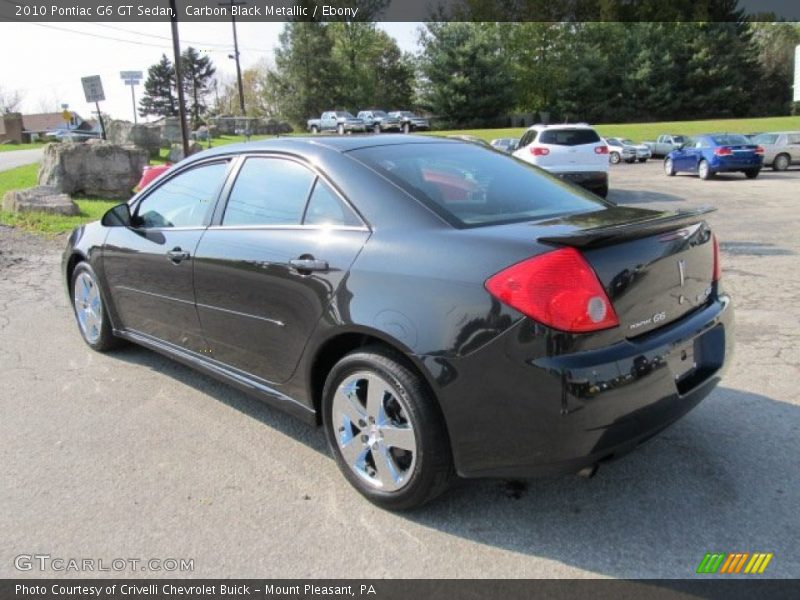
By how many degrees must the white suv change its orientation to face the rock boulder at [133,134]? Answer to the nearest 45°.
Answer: approximately 90° to its left

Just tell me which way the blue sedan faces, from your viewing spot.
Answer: facing away from the viewer and to the left of the viewer

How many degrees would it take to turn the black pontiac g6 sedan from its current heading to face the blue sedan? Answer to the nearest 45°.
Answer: approximately 90° to its right

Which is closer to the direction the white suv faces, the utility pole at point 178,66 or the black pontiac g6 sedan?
the utility pole

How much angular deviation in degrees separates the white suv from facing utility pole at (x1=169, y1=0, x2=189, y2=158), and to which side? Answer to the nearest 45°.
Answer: approximately 90° to its left

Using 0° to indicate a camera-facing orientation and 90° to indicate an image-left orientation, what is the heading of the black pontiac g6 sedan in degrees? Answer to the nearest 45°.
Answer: approximately 135°

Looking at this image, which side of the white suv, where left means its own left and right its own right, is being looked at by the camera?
back

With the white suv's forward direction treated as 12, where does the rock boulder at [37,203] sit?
The rock boulder is roughly at 8 o'clock from the white suv.

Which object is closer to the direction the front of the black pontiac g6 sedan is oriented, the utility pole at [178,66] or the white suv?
the utility pole

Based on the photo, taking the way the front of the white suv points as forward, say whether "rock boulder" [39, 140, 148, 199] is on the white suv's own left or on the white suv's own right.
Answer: on the white suv's own left
